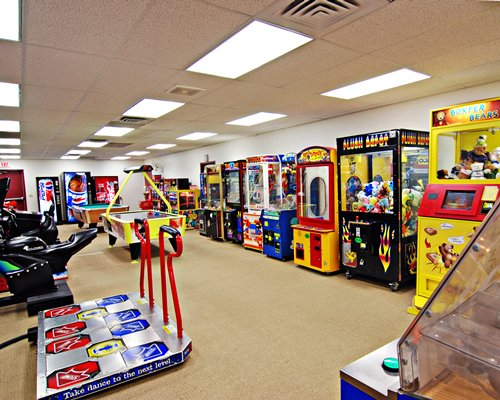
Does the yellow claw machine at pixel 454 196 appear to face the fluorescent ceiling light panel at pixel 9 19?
yes

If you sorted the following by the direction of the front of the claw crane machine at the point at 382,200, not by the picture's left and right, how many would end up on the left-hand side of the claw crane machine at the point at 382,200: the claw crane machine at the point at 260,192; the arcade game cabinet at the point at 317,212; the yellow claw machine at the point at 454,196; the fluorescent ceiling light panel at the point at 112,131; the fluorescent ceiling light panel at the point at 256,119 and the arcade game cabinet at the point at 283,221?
1

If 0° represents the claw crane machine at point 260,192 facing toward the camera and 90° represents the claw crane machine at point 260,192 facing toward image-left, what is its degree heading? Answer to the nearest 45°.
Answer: approximately 45°

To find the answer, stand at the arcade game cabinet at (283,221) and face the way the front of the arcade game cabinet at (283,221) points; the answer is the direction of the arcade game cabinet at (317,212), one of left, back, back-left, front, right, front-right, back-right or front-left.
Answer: left

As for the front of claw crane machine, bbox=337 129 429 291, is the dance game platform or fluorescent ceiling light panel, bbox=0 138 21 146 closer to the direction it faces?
the dance game platform

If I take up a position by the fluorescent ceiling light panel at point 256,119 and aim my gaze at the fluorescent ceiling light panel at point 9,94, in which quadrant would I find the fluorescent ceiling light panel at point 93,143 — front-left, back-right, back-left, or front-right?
front-right

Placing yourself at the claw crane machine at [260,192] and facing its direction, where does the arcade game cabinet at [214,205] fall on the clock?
The arcade game cabinet is roughly at 3 o'clock from the claw crane machine.

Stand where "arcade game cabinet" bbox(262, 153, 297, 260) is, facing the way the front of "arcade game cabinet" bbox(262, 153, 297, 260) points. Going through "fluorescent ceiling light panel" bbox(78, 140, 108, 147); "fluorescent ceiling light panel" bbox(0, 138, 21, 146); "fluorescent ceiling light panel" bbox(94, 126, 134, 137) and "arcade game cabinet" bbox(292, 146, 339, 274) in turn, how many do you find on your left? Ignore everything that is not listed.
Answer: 1

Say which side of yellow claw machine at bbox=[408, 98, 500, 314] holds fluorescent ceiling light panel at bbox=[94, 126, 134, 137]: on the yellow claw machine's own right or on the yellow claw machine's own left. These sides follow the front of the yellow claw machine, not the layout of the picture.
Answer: on the yellow claw machine's own right

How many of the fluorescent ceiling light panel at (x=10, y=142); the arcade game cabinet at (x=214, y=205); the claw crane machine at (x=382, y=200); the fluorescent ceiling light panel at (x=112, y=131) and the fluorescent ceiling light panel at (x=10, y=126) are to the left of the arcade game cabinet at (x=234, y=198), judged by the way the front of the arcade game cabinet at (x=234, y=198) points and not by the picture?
1

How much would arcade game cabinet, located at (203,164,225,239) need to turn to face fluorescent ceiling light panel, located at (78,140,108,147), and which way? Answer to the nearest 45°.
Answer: approximately 45° to its right

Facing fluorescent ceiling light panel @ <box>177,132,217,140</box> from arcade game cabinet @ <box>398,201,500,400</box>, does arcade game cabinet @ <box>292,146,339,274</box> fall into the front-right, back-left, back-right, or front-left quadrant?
front-right

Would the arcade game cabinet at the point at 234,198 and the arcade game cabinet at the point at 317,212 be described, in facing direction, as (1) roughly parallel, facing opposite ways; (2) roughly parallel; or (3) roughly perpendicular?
roughly parallel

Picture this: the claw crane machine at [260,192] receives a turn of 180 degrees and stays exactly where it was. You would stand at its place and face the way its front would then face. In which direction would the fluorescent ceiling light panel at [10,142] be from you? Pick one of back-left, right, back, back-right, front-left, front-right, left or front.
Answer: back-left

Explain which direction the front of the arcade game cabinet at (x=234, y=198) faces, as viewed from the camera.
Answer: facing the viewer and to the left of the viewer

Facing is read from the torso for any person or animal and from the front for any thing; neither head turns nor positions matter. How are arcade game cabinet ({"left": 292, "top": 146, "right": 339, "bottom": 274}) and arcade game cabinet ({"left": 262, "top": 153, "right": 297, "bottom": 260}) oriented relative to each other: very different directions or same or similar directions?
same or similar directions

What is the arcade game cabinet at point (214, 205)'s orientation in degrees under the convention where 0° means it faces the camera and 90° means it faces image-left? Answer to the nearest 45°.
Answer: approximately 45°

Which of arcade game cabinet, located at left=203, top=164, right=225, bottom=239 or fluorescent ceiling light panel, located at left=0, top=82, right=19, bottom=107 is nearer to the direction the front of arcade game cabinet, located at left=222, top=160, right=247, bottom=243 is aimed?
the fluorescent ceiling light panel

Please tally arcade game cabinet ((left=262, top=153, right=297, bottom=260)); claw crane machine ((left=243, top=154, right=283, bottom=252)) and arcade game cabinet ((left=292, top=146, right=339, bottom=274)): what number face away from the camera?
0
